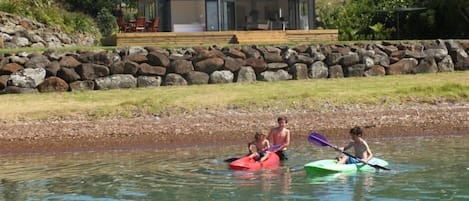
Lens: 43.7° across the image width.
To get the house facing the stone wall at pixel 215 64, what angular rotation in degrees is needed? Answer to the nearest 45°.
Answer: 0° — it already faces it

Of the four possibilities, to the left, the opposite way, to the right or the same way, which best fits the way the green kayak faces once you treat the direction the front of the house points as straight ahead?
to the right

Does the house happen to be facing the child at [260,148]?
yes

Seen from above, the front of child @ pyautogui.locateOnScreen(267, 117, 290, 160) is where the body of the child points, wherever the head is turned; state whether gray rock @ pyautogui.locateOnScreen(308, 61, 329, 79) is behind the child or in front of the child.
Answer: behind

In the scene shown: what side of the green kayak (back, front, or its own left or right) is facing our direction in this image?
left

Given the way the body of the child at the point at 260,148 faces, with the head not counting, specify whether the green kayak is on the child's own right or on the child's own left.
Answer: on the child's own left

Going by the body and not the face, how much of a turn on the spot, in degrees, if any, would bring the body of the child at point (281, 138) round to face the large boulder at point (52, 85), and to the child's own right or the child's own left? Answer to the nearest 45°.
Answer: approximately 90° to the child's own right

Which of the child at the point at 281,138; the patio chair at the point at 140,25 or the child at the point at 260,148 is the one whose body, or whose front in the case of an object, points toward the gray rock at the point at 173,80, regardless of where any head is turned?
the patio chair
